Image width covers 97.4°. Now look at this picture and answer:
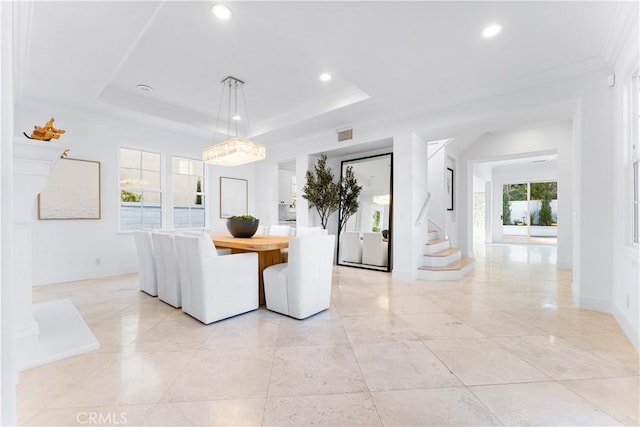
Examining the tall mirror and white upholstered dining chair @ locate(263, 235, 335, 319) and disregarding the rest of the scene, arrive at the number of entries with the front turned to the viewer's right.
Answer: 0

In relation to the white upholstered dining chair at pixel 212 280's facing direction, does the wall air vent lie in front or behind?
in front

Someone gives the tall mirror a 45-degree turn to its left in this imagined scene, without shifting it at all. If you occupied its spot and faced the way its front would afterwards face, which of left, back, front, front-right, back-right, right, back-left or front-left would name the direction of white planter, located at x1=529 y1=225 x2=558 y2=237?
back-left

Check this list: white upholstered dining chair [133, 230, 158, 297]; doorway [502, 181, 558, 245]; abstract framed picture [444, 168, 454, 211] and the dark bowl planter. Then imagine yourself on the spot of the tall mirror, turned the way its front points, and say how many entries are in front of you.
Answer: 2

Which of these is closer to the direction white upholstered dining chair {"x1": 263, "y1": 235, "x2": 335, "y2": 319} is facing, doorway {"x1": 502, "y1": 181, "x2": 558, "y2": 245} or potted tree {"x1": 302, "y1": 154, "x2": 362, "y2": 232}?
the potted tree

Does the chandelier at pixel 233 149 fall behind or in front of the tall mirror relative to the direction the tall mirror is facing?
in front

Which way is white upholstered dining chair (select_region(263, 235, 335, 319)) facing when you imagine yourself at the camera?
facing away from the viewer and to the left of the viewer

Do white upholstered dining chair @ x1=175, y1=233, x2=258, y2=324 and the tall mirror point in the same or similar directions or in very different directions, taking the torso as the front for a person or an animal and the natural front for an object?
very different directions

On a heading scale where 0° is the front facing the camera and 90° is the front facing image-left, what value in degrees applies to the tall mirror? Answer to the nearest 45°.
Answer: approximately 45°

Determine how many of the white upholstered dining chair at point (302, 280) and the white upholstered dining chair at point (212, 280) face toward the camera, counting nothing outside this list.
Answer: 0

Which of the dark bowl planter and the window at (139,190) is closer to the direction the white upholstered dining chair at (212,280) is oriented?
the dark bowl planter

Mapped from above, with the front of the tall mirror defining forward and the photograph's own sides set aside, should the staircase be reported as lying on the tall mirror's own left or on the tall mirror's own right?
on the tall mirror's own left

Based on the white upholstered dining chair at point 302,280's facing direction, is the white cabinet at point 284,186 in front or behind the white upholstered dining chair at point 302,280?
in front

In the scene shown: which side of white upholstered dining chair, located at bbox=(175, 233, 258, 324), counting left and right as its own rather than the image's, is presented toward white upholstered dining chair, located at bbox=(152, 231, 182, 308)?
left

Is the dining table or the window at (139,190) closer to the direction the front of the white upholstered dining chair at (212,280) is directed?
the dining table
